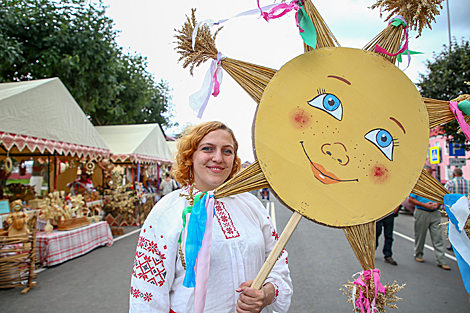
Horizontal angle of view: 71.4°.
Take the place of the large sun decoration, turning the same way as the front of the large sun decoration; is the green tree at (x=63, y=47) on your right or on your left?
on your right

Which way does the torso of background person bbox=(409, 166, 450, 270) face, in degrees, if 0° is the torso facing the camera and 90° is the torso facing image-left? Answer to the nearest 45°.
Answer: approximately 315°

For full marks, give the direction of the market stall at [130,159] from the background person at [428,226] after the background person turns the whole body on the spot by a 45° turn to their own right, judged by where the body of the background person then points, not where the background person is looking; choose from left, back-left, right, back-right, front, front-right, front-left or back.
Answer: right

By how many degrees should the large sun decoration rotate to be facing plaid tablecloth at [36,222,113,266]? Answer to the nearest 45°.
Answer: approximately 135° to its right

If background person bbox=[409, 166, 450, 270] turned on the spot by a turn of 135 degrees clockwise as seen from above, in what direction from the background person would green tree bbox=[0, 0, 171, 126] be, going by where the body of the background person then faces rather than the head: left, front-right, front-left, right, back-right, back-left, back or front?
front

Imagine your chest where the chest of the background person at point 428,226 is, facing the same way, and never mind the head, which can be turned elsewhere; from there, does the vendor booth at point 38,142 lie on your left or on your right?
on your right

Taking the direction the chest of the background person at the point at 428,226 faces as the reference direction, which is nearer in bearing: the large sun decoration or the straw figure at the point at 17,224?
the large sun decoration

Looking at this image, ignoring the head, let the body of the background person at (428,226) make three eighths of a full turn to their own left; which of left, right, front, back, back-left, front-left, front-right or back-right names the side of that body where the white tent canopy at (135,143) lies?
left

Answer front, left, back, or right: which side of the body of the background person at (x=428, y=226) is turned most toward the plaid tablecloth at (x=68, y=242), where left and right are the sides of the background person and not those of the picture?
right

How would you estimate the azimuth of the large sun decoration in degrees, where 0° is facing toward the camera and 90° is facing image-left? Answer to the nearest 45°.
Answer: approximately 0°

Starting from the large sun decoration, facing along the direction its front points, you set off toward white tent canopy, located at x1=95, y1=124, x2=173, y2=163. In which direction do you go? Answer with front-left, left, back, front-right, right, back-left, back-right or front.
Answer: back-right
